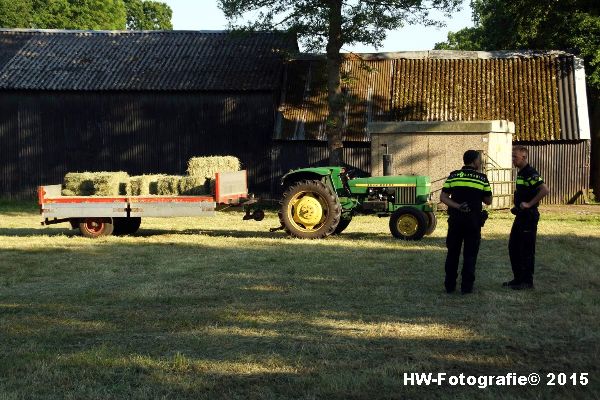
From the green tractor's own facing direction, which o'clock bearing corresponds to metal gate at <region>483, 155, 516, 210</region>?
The metal gate is roughly at 10 o'clock from the green tractor.

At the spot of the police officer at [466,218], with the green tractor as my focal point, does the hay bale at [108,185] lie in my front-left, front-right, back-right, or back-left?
front-left

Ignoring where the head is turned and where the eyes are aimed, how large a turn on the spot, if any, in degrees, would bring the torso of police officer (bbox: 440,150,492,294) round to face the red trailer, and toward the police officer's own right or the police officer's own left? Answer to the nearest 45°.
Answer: approximately 45° to the police officer's own left

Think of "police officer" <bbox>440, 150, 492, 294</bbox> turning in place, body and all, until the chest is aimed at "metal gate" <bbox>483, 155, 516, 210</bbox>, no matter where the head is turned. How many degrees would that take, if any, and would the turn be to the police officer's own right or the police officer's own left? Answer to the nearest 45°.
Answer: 0° — they already face it

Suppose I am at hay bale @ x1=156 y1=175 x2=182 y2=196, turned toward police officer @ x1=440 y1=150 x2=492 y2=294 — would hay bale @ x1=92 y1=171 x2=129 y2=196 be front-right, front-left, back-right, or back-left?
back-right

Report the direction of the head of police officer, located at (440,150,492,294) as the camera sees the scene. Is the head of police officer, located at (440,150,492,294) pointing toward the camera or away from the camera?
away from the camera

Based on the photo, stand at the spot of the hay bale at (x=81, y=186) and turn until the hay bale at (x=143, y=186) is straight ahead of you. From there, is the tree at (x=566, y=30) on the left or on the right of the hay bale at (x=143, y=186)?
left

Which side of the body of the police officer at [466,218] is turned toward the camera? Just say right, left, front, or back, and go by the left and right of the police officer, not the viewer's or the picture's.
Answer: back

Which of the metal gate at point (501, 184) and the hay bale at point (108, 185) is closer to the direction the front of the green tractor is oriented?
the metal gate

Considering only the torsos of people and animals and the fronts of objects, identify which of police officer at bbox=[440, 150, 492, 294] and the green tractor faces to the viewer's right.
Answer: the green tractor

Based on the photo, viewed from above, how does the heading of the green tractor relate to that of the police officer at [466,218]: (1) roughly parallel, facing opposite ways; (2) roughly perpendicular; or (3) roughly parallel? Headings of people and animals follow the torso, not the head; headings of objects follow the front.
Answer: roughly perpendicular

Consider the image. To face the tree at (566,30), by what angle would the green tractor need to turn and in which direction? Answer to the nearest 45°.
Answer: approximately 45° to its left

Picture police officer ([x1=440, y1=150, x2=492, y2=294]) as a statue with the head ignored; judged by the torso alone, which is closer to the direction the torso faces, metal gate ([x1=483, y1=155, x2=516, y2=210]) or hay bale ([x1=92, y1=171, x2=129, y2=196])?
the metal gate

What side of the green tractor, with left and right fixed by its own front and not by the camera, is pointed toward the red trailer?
back

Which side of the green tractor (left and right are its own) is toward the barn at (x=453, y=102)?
left

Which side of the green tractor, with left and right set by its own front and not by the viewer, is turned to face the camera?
right

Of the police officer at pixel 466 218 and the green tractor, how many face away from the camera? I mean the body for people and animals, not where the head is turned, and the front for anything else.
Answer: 1
